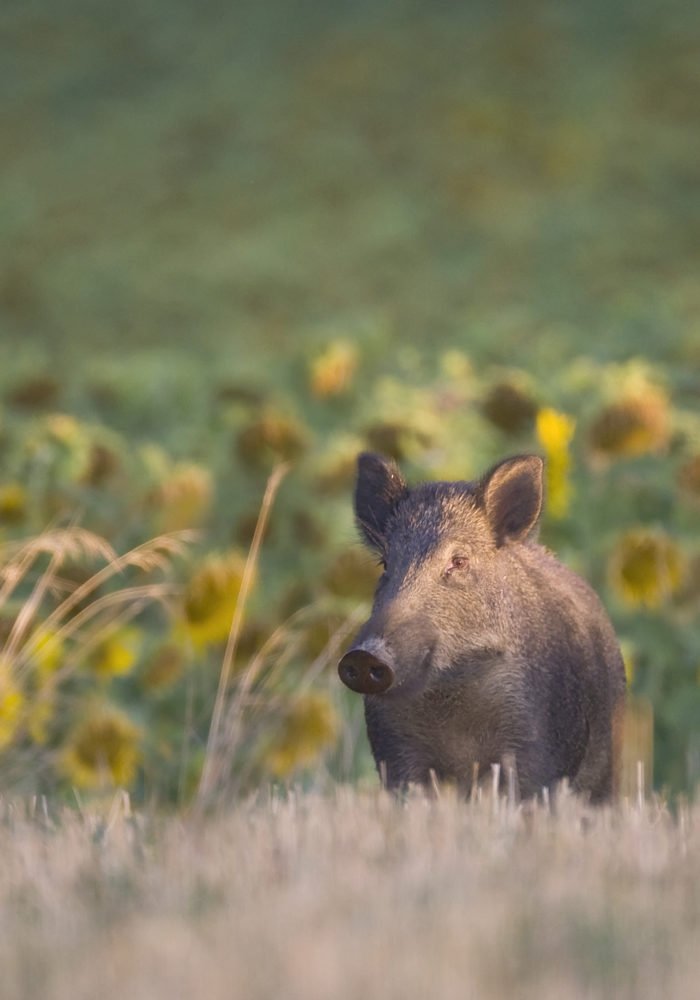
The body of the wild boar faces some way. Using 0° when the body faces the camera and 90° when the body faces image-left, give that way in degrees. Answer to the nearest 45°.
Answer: approximately 45°

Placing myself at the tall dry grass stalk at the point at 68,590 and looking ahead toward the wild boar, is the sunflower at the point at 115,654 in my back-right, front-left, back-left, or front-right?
back-left

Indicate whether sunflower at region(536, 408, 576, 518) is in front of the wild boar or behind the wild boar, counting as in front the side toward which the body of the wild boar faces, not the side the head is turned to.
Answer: behind

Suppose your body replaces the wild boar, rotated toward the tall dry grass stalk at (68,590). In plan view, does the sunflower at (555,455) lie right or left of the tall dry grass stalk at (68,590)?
right

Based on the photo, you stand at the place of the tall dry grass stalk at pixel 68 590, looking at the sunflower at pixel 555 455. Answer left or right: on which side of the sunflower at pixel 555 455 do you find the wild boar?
right

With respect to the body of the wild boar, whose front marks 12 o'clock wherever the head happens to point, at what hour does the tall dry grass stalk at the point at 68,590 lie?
The tall dry grass stalk is roughly at 3 o'clock from the wild boar.

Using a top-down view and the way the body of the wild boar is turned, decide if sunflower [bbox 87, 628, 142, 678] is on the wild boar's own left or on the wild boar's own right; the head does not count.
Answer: on the wild boar's own right
